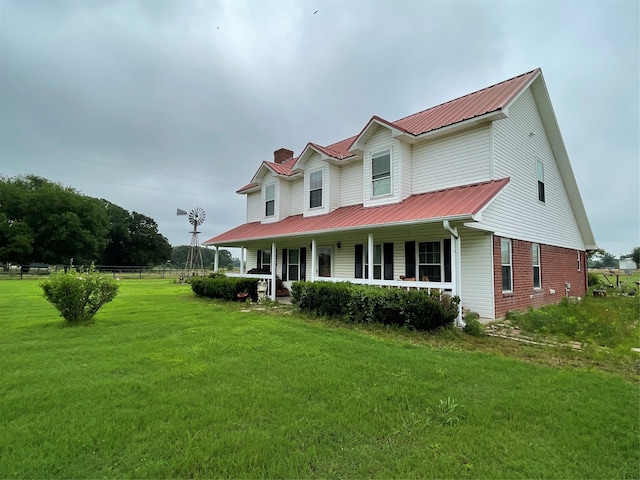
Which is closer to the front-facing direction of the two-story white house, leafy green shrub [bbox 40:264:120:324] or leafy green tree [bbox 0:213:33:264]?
the leafy green shrub

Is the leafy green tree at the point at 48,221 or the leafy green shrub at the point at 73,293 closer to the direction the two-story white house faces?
the leafy green shrub

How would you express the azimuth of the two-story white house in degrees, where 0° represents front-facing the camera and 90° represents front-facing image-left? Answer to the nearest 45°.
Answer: approximately 45°

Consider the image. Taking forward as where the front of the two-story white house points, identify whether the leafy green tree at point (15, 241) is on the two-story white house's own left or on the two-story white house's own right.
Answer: on the two-story white house's own right
